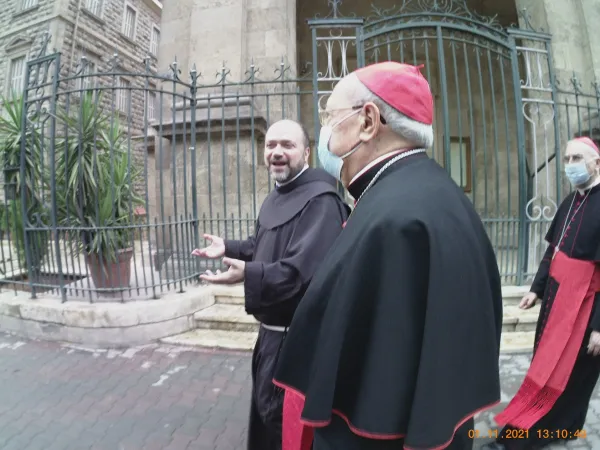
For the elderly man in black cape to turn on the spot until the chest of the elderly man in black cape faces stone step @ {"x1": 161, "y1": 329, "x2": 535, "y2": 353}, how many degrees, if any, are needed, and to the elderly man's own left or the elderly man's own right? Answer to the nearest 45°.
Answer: approximately 45° to the elderly man's own right

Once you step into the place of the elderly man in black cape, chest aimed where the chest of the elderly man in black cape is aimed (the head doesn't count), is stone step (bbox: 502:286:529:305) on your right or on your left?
on your right

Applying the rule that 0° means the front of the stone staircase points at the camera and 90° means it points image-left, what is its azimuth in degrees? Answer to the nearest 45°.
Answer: approximately 0°

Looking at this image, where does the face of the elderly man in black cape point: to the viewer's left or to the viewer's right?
to the viewer's left

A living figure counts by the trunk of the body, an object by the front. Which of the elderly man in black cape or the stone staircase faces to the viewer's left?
the elderly man in black cape

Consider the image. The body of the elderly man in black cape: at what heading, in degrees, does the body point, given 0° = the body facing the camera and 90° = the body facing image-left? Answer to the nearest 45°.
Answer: approximately 90°

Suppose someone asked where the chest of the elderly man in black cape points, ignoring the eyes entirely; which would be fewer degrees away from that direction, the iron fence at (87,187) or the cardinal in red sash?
the iron fence

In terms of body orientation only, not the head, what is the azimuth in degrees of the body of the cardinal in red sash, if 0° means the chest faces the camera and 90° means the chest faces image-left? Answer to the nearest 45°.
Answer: approximately 45°

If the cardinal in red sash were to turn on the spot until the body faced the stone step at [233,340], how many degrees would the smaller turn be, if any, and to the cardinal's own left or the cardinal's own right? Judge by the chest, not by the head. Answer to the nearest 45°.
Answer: approximately 45° to the cardinal's own right
